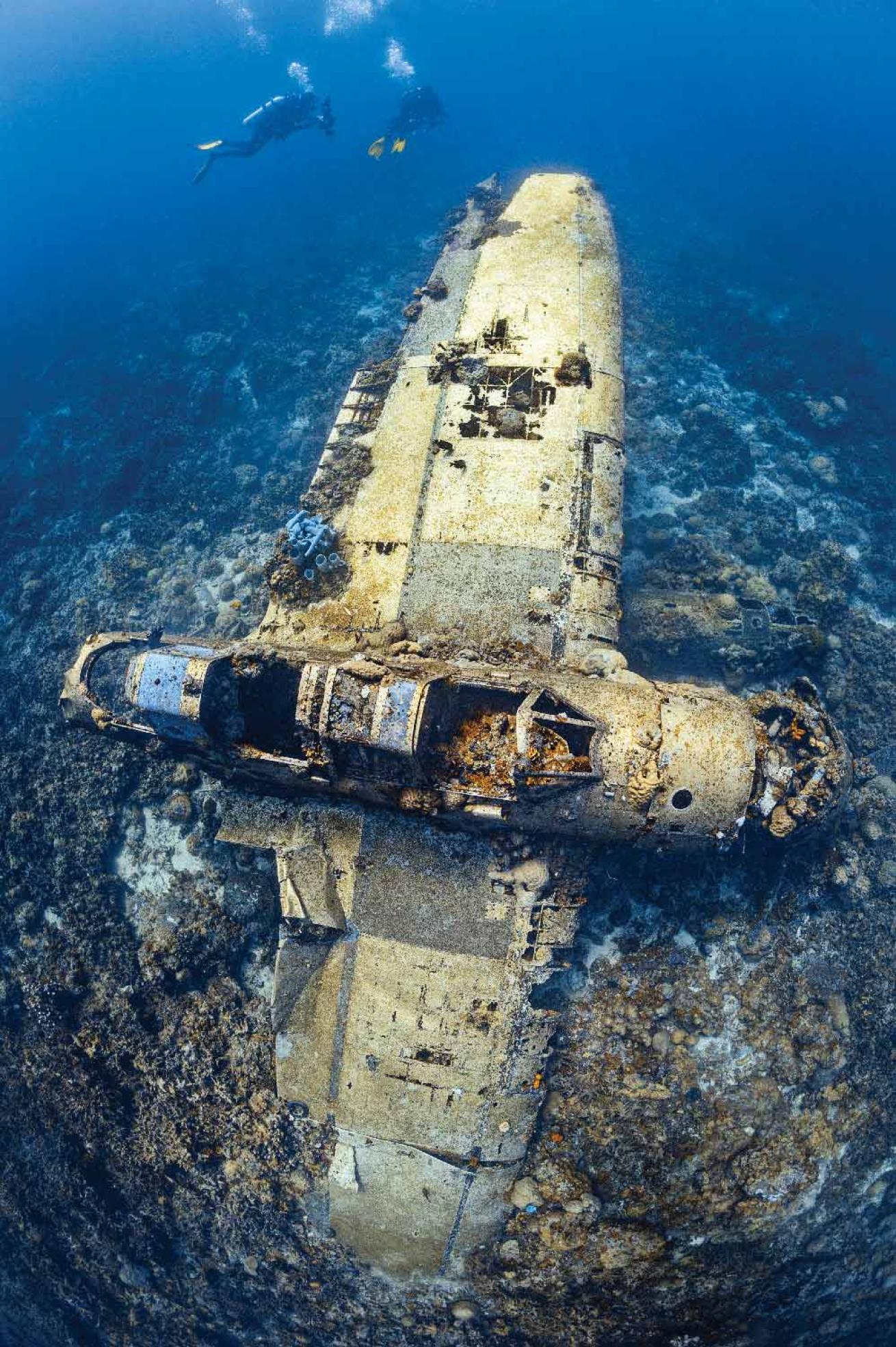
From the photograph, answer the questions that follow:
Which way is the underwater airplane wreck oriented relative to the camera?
to the viewer's right

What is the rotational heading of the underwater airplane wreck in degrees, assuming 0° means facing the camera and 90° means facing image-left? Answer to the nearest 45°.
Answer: approximately 270°
